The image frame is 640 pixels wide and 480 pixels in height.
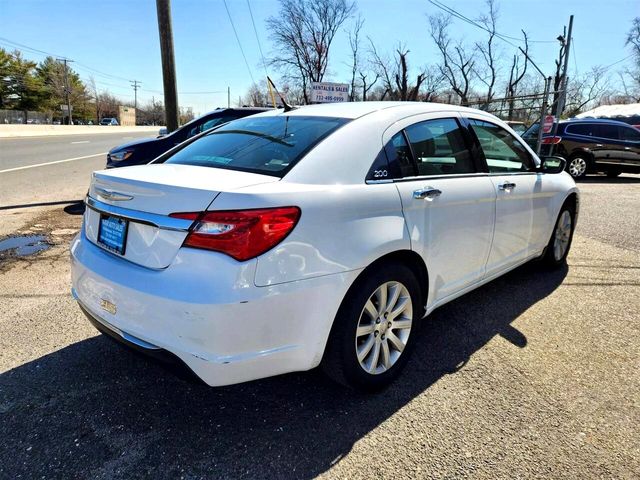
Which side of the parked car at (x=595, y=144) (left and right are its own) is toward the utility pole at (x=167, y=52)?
back

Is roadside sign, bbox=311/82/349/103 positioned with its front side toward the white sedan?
yes

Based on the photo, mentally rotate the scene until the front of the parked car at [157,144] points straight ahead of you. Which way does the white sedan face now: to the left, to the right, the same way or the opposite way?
the opposite way

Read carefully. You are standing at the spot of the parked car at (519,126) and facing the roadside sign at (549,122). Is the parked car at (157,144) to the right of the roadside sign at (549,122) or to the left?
right

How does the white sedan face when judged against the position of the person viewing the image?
facing away from the viewer and to the right of the viewer

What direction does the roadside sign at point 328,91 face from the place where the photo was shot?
facing the viewer

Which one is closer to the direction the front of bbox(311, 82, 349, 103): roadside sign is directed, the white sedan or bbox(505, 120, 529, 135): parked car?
the white sedan

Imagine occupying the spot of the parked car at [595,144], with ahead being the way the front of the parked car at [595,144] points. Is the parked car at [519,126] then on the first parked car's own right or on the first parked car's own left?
on the first parked car's own left

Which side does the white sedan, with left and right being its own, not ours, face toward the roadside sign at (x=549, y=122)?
front

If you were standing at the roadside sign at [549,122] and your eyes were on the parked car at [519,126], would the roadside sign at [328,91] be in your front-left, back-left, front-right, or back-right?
front-left

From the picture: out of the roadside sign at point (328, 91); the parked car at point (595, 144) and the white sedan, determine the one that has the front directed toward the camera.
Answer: the roadside sign

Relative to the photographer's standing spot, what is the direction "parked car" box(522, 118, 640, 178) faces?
facing away from the viewer and to the right of the viewer

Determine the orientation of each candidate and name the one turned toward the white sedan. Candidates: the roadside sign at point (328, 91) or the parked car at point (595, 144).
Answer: the roadside sign
